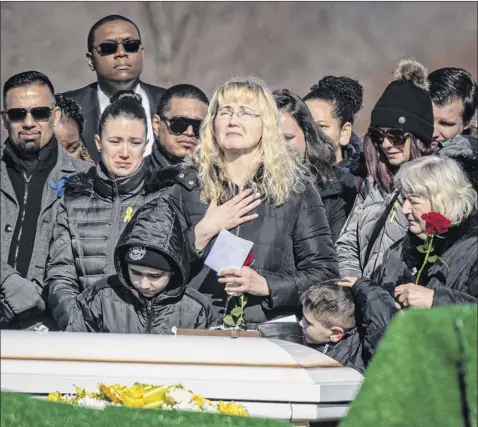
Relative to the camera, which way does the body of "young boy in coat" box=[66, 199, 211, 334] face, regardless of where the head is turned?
toward the camera

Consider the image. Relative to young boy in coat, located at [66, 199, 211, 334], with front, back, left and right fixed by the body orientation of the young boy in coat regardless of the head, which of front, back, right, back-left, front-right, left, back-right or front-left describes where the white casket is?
front

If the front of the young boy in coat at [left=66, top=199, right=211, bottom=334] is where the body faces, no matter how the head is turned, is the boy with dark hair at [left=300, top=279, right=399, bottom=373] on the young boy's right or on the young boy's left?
on the young boy's left

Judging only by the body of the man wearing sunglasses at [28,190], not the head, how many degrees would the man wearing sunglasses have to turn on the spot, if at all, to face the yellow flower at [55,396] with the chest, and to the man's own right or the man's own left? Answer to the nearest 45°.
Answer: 0° — they already face it

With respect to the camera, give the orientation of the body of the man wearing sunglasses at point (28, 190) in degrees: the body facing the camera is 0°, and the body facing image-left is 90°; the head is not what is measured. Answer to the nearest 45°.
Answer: approximately 0°

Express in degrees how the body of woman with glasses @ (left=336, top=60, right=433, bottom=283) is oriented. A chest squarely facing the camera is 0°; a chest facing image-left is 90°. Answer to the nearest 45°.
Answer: approximately 45°

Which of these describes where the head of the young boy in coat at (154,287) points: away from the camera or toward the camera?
toward the camera

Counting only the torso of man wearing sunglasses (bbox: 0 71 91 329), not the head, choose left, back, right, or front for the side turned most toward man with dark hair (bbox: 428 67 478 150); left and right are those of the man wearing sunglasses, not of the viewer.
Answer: left

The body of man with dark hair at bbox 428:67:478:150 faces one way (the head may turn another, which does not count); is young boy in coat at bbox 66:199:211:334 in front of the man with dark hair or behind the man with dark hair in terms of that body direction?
in front

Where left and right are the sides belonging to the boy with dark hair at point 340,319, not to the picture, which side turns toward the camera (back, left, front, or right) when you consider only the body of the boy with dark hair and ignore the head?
left

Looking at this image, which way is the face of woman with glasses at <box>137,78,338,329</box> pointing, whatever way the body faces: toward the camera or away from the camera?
toward the camera

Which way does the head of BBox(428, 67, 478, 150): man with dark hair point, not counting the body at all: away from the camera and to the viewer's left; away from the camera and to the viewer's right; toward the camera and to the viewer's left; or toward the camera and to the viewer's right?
toward the camera and to the viewer's left
